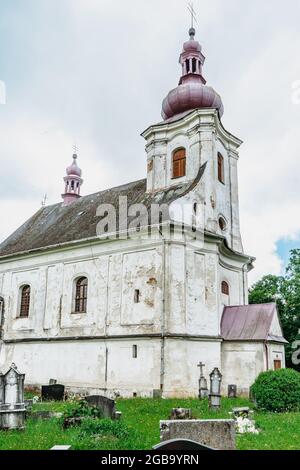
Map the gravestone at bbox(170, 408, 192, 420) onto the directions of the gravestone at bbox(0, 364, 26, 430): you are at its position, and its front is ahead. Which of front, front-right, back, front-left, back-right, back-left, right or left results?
left

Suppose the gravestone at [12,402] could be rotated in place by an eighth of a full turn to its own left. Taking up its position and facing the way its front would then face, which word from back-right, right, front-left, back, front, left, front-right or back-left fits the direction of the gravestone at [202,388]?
left

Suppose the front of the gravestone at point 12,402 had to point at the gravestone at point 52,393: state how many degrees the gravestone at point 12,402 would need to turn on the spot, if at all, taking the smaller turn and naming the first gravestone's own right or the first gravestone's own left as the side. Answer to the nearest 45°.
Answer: approximately 180°

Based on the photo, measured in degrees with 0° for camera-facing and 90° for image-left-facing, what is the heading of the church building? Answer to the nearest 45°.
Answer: approximately 315°

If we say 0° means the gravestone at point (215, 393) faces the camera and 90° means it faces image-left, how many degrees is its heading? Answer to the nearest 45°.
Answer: approximately 0°

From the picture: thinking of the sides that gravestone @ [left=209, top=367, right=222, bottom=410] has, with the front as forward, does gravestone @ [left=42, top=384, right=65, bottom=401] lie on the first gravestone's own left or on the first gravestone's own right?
on the first gravestone's own right

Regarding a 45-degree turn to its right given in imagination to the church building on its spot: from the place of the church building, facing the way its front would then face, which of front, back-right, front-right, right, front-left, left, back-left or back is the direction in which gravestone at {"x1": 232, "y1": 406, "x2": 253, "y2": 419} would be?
front

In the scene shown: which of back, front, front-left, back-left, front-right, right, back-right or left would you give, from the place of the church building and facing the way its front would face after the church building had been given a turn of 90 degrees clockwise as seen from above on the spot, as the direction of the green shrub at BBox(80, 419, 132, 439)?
front-left

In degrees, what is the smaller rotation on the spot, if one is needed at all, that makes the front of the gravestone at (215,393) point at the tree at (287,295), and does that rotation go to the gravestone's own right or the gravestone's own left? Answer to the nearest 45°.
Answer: approximately 180°

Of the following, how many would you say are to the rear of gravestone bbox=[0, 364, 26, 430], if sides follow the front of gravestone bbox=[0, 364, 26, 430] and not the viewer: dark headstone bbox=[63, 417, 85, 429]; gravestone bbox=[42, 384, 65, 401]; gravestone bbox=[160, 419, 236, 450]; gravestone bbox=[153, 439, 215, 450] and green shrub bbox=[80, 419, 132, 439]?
1

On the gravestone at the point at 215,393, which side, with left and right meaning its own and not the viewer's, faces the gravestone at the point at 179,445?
front

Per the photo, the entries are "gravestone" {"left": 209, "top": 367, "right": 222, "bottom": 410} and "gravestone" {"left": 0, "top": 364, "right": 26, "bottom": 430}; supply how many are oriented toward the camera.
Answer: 2

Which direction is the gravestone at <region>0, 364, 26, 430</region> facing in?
toward the camera

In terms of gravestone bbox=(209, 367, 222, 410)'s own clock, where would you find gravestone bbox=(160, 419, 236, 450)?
gravestone bbox=(160, 419, 236, 450) is roughly at 12 o'clock from gravestone bbox=(209, 367, 222, 410).

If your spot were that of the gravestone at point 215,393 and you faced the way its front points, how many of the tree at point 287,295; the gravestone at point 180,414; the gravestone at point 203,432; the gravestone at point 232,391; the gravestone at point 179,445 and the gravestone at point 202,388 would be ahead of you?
3
